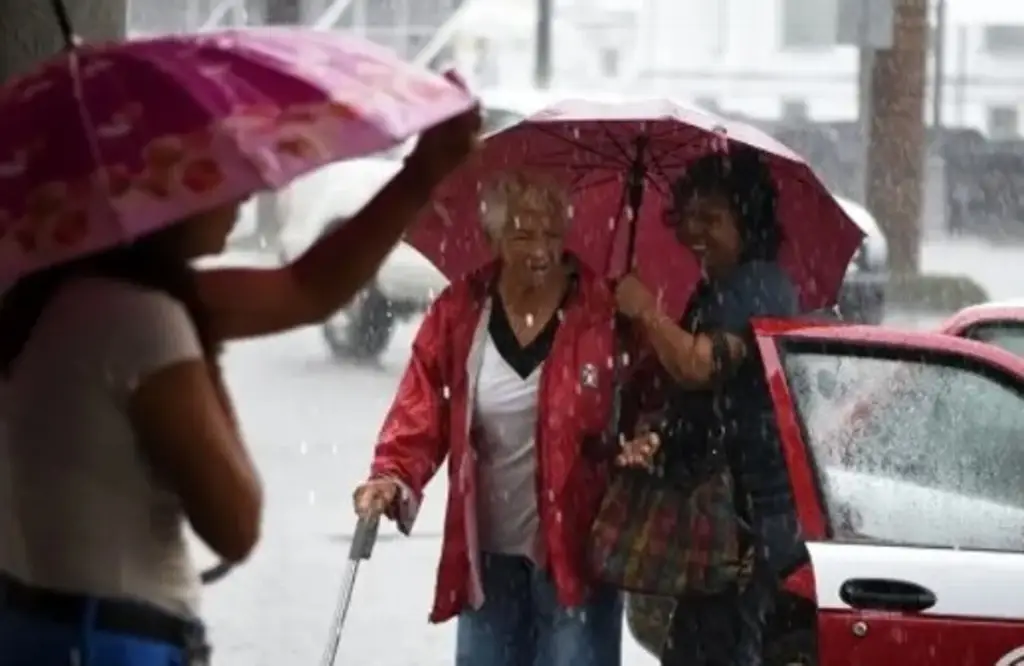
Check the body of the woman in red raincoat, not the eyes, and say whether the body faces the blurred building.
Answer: no

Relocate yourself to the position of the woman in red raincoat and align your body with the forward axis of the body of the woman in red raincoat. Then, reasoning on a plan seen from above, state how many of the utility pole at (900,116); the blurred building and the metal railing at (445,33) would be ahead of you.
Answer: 0

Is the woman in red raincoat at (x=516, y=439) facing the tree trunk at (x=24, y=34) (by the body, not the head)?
no

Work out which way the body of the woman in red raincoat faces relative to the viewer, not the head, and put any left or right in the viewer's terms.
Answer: facing the viewer

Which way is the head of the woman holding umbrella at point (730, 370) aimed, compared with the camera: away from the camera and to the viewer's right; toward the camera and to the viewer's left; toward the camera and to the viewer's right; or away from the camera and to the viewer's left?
toward the camera and to the viewer's left

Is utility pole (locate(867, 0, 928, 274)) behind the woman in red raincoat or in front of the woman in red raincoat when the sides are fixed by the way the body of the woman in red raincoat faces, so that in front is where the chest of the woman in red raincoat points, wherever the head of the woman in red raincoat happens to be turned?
behind

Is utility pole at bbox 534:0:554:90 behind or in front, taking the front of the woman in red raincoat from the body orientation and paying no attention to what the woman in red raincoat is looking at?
behind

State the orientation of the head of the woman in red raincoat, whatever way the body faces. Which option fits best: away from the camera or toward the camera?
toward the camera

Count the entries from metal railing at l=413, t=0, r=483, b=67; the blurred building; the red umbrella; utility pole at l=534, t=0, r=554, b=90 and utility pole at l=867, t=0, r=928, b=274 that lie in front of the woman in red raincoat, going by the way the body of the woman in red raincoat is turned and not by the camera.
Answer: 0

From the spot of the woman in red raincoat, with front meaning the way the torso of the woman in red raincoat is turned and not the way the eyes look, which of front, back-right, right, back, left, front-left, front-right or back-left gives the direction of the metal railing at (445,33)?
back
